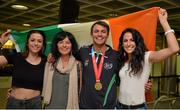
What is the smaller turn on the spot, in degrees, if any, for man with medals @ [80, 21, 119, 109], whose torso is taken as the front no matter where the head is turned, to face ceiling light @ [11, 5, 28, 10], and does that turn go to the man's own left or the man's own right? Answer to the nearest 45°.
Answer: approximately 135° to the man's own right

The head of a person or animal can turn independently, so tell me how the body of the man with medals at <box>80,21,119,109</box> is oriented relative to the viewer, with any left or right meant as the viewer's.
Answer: facing the viewer
